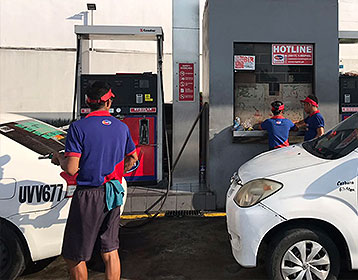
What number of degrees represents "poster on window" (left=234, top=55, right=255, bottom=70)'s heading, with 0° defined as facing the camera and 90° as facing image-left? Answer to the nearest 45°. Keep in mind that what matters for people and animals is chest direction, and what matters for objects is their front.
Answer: approximately 0°

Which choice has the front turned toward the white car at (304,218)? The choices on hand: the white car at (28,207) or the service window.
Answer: the service window
